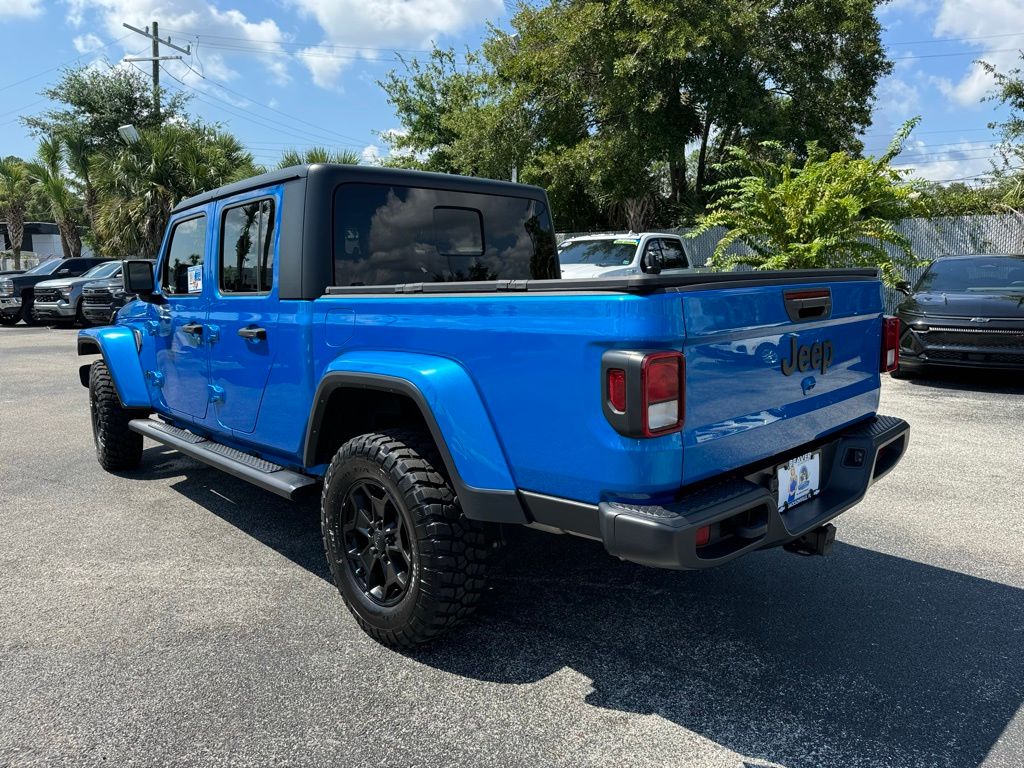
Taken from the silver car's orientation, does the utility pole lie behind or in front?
behind

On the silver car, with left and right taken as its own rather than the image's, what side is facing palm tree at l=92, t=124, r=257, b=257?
back

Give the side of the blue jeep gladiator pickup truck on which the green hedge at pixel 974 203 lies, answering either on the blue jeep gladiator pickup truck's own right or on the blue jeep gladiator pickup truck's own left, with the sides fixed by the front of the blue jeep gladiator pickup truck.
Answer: on the blue jeep gladiator pickup truck's own right

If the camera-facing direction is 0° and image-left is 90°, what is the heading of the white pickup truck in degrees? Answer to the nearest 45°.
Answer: approximately 45°

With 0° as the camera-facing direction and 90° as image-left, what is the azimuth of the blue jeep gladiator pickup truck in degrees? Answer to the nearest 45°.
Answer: approximately 135°

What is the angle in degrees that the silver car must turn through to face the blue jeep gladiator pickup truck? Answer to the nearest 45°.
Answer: approximately 45° to its left

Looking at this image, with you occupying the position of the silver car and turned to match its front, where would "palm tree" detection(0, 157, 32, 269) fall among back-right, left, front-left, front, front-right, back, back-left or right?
back-right

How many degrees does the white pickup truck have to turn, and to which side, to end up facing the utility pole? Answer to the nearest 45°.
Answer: approximately 90° to its right

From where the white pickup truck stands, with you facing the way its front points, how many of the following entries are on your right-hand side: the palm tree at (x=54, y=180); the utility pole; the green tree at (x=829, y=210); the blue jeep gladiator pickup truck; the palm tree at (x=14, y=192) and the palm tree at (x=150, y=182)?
4
